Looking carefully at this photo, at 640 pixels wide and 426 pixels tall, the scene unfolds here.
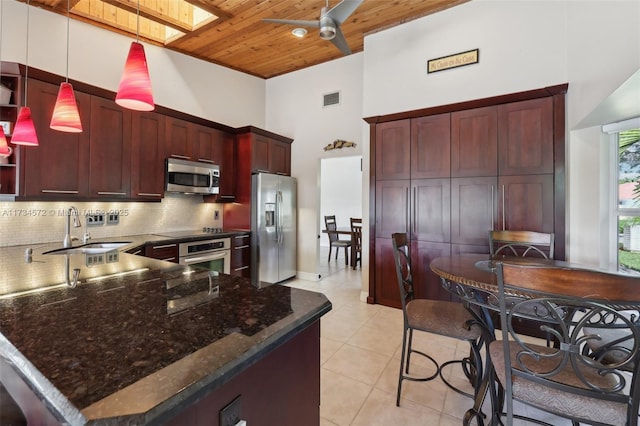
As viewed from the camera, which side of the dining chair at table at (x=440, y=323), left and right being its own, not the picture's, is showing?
right

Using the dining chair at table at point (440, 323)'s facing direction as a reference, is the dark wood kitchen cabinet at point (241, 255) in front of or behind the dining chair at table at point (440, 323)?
behind

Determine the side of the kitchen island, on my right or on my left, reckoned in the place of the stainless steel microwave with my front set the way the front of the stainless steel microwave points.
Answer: on my right

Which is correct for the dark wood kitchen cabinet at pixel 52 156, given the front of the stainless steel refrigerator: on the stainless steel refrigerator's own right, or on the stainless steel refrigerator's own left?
on the stainless steel refrigerator's own right

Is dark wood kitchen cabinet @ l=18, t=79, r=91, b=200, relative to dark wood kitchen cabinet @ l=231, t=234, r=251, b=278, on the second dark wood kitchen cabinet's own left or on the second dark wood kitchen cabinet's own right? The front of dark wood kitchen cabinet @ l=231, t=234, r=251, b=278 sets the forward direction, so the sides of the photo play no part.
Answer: on the second dark wood kitchen cabinet's own right

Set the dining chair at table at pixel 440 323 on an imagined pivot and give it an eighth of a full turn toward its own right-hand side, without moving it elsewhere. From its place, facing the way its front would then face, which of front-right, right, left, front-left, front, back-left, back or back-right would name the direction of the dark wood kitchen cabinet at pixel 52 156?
back-right

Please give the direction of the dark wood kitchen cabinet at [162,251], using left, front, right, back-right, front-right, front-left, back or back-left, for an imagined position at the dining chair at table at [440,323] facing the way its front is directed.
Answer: back

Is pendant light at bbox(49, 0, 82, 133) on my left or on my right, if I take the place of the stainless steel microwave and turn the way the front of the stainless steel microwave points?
on my right

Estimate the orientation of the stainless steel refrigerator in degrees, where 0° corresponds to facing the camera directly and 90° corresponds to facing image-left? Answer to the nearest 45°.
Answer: approximately 315°

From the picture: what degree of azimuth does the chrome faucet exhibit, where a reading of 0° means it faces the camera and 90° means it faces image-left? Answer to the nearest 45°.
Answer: approximately 315°

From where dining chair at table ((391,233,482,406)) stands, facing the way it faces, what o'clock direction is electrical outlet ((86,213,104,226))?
The electrical outlet is roughly at 6 o'clock from the dining chair at table.
